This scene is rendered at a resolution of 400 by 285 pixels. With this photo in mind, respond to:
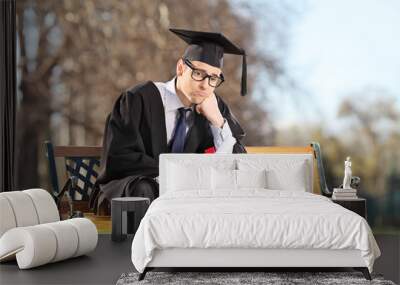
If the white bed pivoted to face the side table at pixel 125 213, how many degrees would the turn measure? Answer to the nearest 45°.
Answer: approximately 135° to its right

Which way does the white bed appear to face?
toward the camera

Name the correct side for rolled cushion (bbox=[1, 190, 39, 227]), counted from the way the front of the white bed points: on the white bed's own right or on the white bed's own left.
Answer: on the white bed's own right
